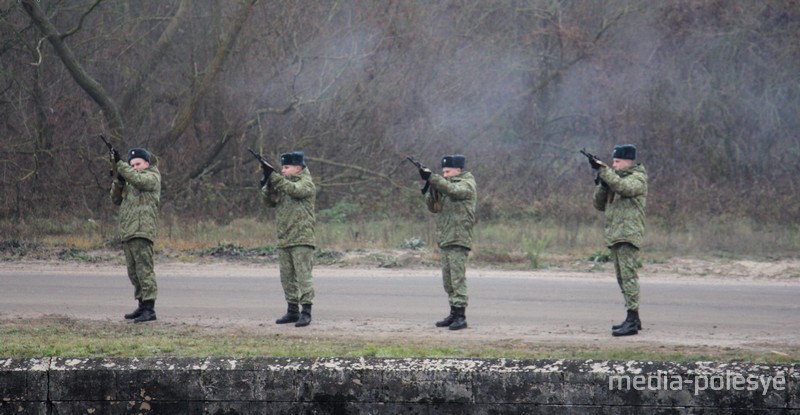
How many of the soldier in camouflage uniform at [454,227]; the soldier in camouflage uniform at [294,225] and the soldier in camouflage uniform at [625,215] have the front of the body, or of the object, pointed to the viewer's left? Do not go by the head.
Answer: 3

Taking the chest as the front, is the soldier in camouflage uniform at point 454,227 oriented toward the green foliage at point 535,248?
no

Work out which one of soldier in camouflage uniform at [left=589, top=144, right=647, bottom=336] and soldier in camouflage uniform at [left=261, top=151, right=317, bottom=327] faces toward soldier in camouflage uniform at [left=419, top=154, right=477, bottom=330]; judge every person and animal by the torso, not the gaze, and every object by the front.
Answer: soldier in camouflage uniform at [left=589, top=144, right=647, bottom=336]

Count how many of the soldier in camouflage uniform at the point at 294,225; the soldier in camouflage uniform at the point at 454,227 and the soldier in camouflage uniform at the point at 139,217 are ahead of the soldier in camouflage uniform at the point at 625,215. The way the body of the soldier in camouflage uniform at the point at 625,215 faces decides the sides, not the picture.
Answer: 3

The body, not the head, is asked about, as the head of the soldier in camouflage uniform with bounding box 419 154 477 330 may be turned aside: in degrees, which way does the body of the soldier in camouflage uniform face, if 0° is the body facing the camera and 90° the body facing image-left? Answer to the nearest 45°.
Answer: approximately 90°

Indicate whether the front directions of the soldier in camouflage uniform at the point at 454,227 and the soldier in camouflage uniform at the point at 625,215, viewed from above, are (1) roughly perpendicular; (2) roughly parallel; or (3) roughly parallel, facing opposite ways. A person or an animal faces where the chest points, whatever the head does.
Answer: roughly parallel

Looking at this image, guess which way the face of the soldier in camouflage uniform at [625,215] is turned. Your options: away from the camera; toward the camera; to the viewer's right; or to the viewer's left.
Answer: to the viewer's left

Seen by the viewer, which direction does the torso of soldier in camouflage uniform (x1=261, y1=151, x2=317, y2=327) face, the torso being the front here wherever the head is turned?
to the viewer's left

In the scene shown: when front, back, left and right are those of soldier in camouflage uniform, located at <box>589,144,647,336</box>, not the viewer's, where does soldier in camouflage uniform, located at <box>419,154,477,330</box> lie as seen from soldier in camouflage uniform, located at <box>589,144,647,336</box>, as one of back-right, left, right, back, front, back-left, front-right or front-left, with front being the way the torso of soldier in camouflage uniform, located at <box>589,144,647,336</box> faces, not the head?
front

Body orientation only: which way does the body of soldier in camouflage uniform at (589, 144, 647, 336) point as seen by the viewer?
to the viewer's left

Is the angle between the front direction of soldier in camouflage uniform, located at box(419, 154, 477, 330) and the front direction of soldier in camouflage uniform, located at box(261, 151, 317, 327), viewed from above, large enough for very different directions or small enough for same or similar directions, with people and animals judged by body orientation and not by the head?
same or similar directions

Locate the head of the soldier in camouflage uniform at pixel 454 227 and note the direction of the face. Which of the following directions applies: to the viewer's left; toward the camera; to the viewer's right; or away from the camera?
to the viewer's left

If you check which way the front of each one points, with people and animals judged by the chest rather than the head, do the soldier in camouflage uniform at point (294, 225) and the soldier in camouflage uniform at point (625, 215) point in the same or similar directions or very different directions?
same or similar directions

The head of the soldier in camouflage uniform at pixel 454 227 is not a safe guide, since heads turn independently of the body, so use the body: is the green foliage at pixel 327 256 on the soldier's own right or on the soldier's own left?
on the soldier's own right
